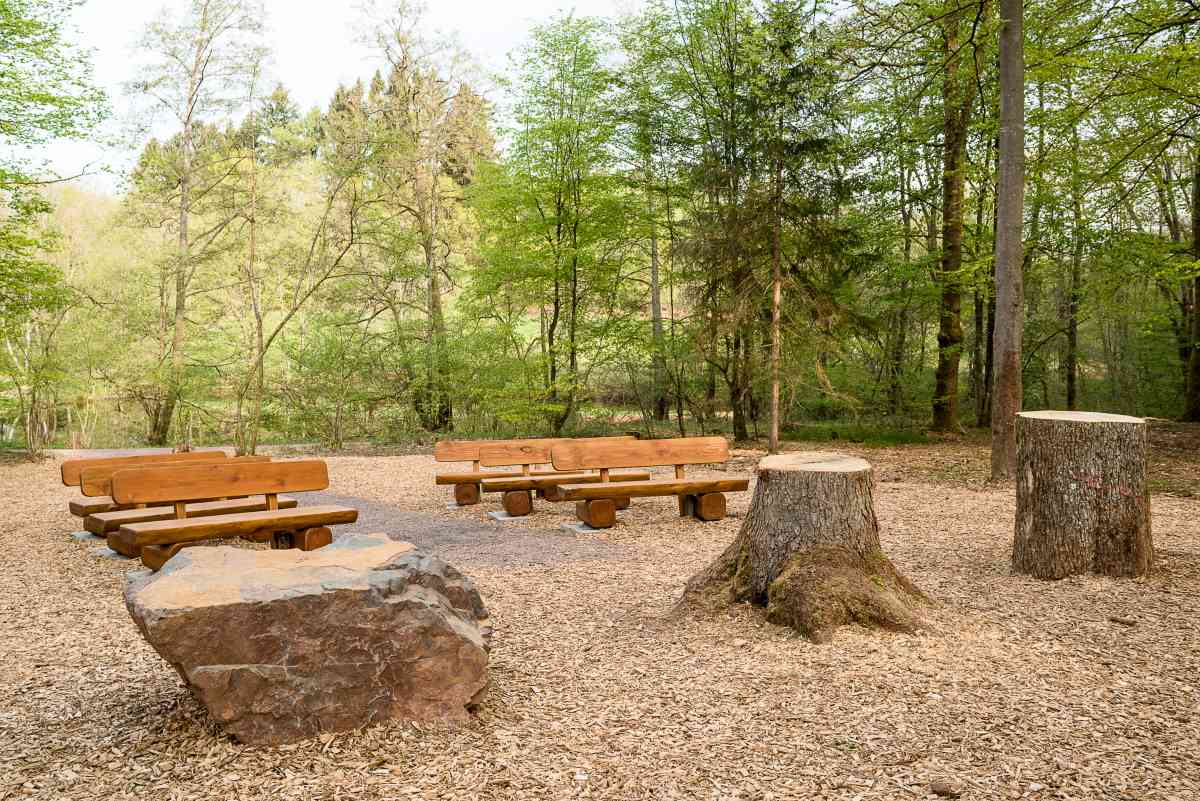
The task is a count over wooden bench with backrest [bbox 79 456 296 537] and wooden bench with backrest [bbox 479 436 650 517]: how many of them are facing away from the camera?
0

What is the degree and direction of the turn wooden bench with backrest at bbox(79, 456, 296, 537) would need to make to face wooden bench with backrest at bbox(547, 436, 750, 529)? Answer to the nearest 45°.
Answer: approximately 45° to its left

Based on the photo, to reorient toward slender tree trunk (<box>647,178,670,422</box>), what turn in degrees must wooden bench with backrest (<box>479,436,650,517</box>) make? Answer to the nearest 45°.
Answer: approximately 180°

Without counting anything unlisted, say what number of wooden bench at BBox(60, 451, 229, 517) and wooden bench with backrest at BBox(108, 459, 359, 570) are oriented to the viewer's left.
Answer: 0

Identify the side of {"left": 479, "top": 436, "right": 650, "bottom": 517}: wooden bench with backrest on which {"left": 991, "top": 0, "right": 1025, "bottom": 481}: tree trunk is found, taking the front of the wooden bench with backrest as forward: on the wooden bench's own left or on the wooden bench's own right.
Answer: on the wooden bench's own left

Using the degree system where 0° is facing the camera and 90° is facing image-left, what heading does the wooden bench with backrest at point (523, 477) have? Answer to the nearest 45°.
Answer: approximately 0°

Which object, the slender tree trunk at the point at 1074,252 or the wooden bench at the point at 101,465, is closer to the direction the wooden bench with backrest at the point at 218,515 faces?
the slender tree trunk
